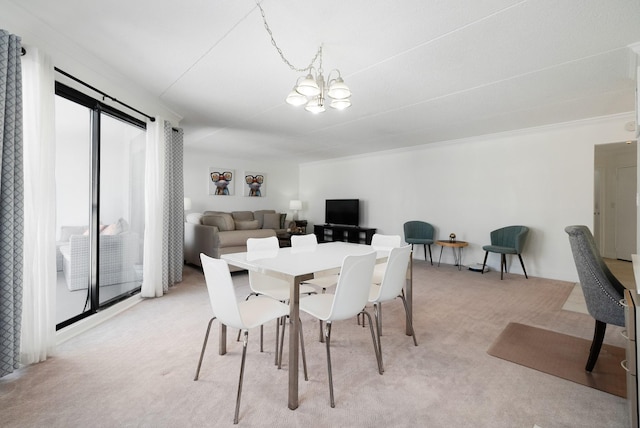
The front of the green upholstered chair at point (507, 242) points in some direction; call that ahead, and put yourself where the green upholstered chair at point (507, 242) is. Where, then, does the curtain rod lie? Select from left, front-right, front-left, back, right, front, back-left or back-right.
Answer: front

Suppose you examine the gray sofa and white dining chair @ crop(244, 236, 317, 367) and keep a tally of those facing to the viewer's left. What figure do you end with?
0

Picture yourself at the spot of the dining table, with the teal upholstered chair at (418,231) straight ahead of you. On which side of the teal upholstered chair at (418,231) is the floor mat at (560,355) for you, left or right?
right

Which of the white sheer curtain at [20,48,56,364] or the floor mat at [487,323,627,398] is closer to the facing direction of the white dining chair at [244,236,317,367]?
the floor mat

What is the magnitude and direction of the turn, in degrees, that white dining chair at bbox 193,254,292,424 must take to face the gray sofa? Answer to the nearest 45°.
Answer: approximately 45° to its left

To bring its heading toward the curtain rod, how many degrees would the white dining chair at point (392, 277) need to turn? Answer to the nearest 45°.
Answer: approximately 45° to its left

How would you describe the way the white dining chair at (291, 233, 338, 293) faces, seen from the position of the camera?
facing the viewer and to the right of the viewer

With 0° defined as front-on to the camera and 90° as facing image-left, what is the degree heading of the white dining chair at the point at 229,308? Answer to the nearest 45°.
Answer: approximately 225°

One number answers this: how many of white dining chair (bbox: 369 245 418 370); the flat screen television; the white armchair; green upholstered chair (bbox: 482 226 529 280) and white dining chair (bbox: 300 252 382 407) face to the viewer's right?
0

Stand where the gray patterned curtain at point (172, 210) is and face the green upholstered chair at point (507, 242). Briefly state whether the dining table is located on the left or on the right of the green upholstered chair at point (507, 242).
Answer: right

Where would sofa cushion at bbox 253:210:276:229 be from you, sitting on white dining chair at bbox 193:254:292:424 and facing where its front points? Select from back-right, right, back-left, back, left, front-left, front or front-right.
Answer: front-left

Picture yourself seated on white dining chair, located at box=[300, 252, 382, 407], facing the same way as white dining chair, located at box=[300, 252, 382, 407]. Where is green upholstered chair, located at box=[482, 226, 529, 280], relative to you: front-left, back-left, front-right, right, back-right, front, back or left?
right
